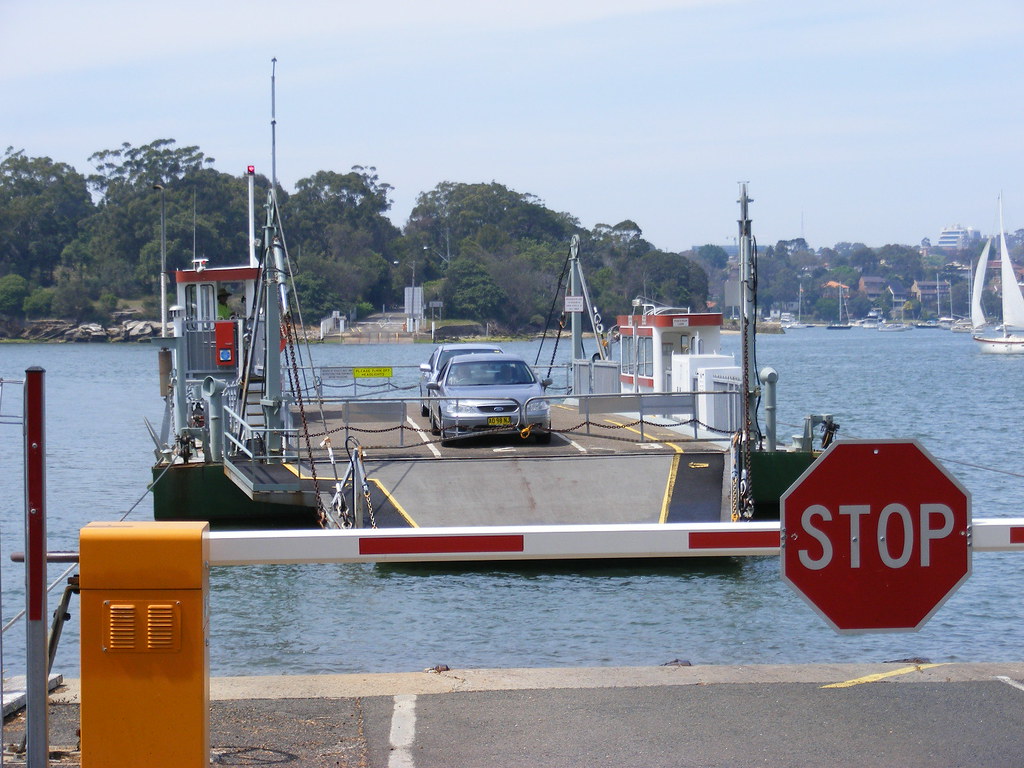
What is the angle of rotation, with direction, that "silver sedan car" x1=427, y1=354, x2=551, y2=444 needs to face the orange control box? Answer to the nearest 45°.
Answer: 0° — it already faces it

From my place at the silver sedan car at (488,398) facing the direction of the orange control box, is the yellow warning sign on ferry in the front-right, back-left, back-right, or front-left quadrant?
back-right

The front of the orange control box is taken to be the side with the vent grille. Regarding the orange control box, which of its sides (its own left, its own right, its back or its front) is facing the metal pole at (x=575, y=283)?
back

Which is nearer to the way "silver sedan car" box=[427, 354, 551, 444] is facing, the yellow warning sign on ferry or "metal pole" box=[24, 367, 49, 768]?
the metal pole

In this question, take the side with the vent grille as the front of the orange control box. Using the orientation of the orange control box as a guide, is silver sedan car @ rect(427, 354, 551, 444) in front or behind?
behind

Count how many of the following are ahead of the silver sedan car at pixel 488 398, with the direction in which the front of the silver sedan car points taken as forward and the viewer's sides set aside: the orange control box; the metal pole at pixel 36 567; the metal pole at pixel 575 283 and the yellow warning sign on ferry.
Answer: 2

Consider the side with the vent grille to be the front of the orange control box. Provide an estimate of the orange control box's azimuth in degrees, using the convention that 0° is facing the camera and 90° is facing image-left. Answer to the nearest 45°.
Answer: approximately 0°

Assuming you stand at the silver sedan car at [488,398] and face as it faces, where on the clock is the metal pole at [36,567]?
The metal pole is roughly at 12 o'clock from the silver sedan car.

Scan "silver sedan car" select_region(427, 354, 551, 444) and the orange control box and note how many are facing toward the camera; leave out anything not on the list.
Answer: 2
